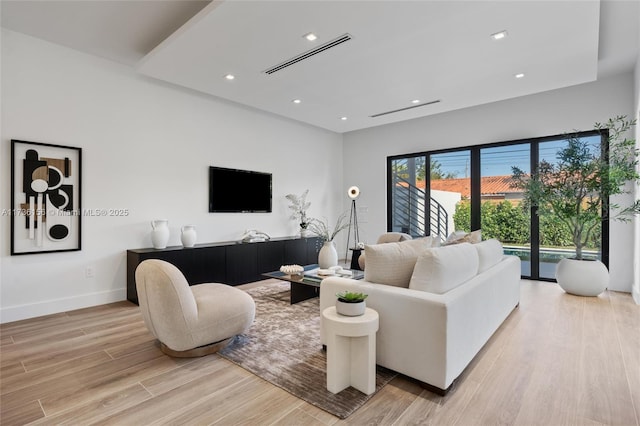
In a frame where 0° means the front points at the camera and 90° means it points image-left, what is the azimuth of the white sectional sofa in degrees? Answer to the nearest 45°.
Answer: approximately 135°

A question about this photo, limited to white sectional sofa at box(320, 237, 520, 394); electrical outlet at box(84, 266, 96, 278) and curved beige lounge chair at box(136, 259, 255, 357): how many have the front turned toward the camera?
1

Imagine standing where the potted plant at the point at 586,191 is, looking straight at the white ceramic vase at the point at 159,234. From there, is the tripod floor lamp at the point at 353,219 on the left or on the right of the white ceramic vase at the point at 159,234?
right

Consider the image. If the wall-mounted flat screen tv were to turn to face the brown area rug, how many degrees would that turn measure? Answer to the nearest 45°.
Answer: approximately 45° to its right

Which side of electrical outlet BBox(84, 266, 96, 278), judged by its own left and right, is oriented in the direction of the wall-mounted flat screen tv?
left

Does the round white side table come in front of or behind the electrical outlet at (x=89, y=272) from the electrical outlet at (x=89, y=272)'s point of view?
in front

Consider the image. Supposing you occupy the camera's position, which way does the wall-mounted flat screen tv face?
facing the viewer and to the right of the viewer

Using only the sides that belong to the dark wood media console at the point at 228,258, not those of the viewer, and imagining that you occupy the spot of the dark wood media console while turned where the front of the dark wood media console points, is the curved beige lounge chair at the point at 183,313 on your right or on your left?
on your right

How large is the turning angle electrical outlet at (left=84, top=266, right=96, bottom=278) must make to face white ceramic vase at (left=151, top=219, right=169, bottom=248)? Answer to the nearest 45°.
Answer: approximately 90° to its left

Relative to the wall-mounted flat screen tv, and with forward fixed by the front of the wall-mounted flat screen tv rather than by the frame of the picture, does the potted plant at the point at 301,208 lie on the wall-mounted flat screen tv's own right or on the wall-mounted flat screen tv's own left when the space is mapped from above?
on the wall-mounted flat screen tv's own left

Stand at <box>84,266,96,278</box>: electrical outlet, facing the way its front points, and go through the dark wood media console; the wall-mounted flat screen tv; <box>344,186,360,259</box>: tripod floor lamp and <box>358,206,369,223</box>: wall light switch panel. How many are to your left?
4
